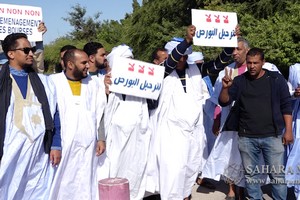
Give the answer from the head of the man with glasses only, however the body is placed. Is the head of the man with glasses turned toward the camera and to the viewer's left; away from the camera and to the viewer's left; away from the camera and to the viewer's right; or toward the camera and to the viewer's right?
toward the camera and to the viewer's right

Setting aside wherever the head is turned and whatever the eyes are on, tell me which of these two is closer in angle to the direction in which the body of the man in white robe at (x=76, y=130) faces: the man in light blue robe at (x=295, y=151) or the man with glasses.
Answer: the man with glasses

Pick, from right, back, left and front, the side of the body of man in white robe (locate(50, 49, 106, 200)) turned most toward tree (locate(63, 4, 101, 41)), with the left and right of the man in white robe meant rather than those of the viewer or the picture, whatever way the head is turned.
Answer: back

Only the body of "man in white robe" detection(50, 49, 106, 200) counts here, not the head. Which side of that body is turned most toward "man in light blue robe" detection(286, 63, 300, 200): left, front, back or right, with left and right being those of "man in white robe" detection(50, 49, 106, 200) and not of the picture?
left

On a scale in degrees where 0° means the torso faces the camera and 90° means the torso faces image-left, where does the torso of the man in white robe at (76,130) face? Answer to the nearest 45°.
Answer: approximately 0°

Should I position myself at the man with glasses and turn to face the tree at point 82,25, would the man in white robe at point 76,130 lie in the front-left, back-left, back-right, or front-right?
front-right

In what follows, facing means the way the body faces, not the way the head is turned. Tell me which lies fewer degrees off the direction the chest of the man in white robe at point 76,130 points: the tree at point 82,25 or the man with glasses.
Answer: the man with glasses

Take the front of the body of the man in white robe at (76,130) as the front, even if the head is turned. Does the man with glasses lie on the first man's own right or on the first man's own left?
on the first man's own right
